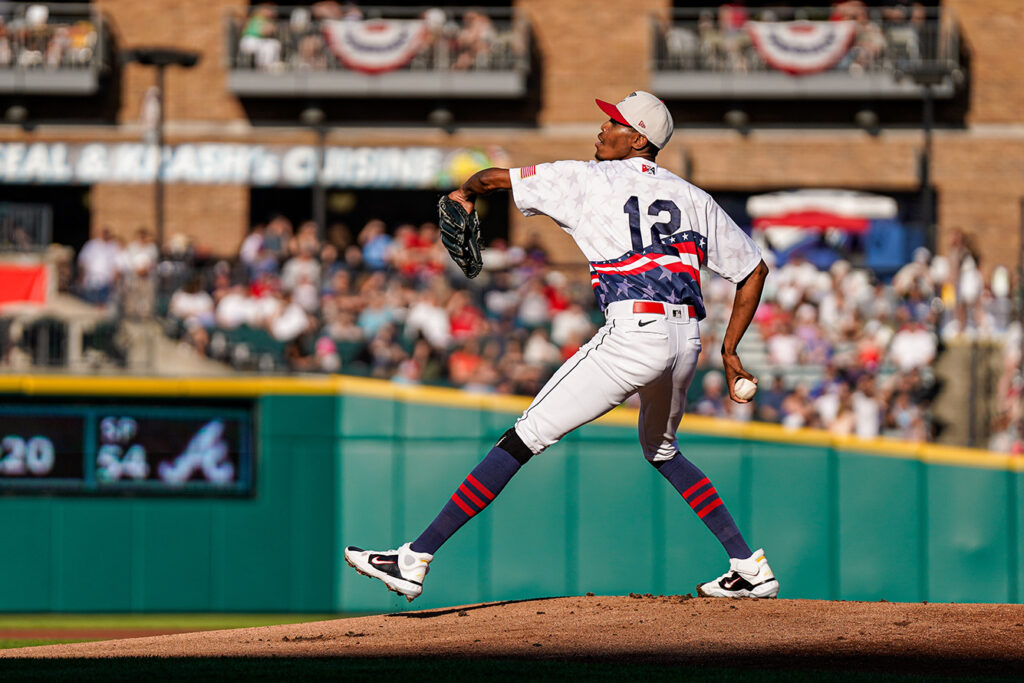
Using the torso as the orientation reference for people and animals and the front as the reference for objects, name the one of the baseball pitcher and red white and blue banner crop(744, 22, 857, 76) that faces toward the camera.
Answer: the red white and blue banner

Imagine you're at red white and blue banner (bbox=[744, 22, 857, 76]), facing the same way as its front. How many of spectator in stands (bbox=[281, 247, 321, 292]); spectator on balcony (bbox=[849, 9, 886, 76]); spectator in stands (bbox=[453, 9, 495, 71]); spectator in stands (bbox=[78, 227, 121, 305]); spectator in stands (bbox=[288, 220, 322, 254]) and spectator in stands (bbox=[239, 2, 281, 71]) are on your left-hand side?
1

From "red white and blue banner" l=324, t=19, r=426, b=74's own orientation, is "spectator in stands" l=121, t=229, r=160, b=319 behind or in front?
in front

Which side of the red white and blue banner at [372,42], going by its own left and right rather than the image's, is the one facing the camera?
front

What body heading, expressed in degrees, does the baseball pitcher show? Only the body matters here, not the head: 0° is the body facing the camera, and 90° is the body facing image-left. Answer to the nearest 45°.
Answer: approximately 135°

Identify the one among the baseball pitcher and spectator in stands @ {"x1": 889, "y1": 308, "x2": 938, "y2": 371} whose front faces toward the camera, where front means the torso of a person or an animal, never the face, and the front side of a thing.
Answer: the spectator in stands

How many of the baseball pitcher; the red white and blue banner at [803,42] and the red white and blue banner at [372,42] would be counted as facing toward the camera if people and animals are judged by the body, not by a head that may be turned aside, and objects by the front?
2

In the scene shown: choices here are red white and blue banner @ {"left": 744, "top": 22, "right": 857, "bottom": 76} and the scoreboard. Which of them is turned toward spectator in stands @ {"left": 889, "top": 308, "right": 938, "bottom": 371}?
the red white and blue banner

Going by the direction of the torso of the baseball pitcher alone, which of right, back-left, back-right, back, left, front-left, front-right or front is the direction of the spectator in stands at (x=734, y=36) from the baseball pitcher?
front-right

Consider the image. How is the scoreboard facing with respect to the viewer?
toward the camera

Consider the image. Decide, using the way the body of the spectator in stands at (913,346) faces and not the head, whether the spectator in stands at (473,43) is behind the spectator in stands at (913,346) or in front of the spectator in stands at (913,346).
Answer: behind

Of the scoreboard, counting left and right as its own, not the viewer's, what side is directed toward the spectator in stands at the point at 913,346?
left

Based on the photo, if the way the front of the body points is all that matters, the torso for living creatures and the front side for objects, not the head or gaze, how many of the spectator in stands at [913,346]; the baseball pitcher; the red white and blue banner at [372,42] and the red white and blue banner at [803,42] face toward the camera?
3

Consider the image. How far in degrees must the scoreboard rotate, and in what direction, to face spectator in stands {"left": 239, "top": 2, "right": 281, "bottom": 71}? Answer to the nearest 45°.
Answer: approximately 180°

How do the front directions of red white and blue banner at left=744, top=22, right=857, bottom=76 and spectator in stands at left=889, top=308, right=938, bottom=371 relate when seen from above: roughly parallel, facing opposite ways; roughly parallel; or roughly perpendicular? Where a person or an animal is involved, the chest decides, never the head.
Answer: roughly parallel

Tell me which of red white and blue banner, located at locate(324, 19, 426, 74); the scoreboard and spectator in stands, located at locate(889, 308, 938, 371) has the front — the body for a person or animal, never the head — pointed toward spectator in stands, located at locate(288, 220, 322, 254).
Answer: the red white and blue banner

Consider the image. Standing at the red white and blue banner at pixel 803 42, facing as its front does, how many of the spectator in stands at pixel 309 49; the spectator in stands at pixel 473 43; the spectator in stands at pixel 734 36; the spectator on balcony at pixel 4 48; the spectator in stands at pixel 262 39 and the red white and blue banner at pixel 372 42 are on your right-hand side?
6

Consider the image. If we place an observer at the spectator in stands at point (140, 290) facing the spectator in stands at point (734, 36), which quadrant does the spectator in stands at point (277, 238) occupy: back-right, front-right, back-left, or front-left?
front-left
